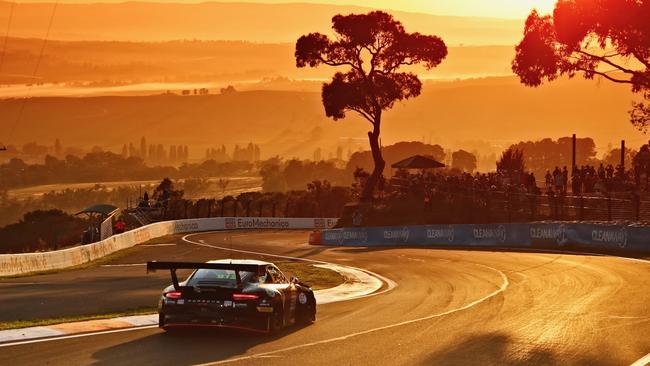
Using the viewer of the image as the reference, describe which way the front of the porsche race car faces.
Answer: facing away from the viewer and to the right of the viewer
